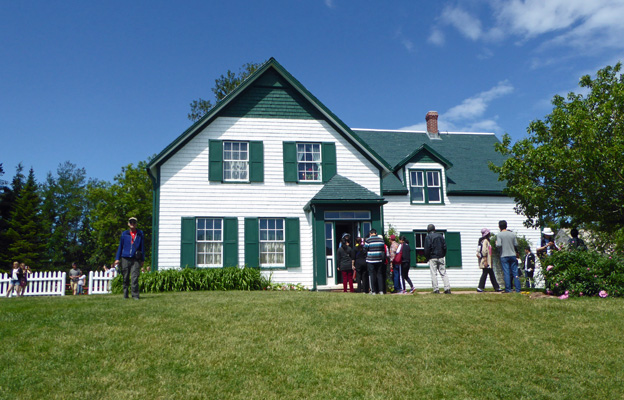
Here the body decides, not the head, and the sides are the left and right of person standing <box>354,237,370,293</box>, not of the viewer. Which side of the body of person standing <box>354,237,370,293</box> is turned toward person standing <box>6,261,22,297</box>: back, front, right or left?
left

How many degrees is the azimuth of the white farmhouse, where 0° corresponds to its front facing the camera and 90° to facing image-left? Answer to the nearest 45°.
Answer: approximately 0°

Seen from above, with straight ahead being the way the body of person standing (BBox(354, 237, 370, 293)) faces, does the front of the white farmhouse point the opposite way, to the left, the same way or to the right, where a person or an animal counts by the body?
the opposite way

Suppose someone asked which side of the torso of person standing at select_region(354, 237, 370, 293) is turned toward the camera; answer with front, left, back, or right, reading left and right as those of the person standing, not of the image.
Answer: back

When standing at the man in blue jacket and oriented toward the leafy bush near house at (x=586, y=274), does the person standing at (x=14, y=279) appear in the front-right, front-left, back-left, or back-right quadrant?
back-left

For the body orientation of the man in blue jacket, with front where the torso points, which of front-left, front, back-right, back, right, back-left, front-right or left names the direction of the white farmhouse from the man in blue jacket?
back-left

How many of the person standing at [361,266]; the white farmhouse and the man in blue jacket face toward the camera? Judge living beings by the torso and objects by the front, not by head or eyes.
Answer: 2

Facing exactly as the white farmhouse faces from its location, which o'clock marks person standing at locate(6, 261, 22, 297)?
The person standing is roughly at 3 o'clock from the white farmhouse.

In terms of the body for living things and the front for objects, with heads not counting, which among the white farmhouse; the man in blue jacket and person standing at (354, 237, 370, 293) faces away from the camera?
the person standing
